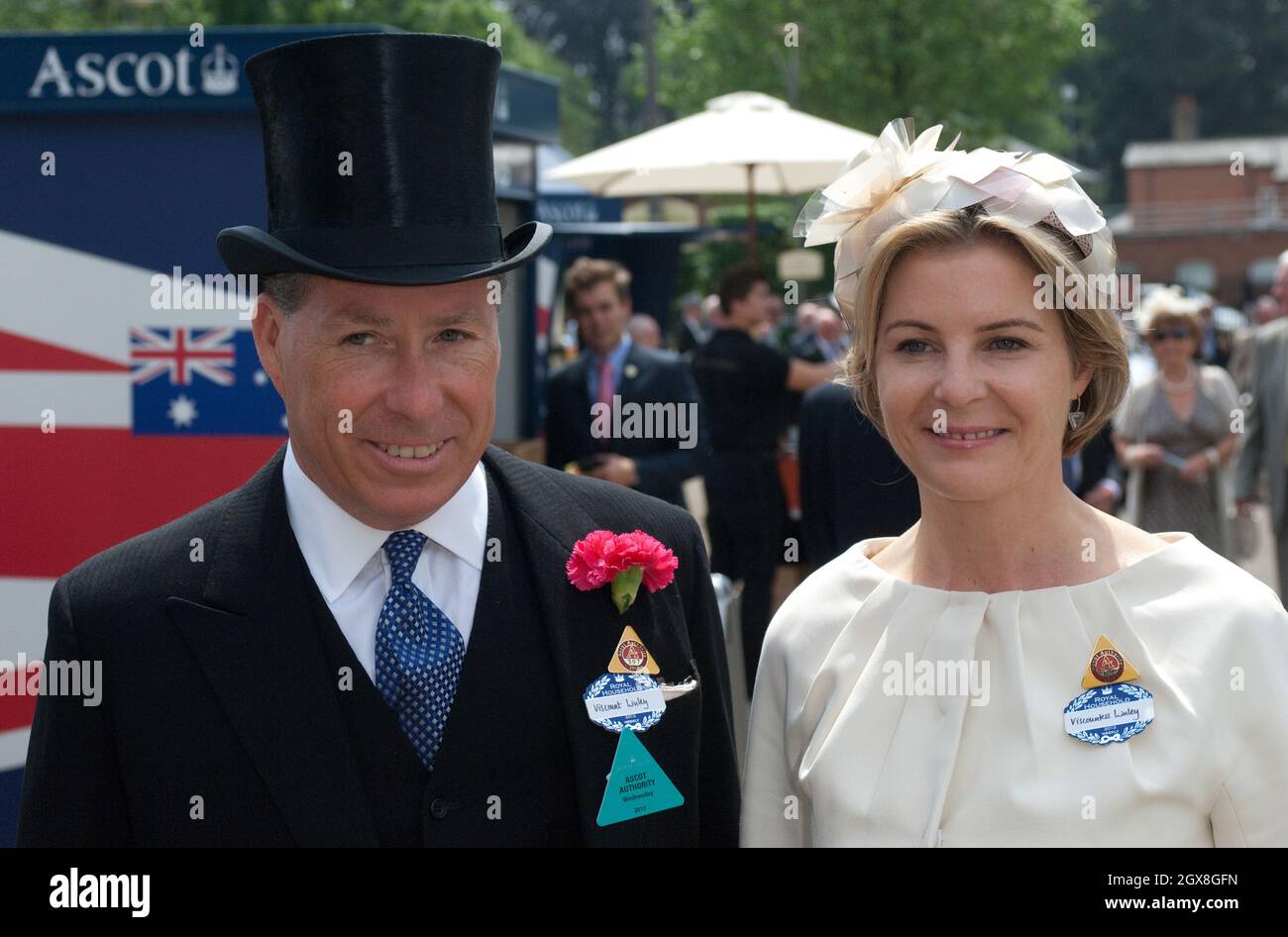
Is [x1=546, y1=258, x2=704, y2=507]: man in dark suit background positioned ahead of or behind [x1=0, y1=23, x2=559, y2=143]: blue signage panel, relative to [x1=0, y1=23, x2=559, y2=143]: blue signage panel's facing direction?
behind

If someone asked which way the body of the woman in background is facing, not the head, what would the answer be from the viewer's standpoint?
toward the camera

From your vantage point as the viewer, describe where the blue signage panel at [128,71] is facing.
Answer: facing the viewer

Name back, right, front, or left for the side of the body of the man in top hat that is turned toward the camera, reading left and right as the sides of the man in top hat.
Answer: front

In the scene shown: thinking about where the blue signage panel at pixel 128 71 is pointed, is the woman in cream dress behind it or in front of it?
in front

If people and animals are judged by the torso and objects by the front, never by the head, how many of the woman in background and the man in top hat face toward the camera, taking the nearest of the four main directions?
2

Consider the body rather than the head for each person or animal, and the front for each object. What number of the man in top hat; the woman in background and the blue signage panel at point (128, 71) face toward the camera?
3

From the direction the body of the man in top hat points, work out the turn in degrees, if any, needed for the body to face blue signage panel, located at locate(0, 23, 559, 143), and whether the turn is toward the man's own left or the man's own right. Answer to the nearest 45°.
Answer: approximately 180°

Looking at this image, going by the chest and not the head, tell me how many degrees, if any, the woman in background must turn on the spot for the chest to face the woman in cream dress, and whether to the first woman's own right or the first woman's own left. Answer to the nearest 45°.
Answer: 0° — they already face them
